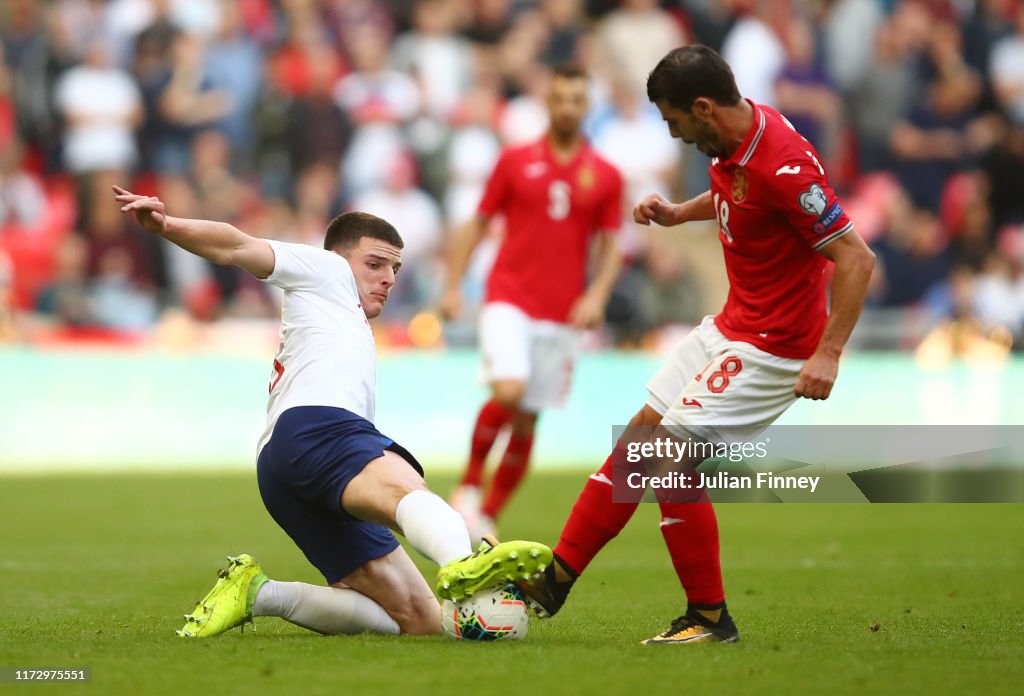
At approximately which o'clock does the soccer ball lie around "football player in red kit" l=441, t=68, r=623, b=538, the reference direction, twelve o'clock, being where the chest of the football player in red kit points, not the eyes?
The soccer ball is roughly at 12 o'clock from the football player in red kit.

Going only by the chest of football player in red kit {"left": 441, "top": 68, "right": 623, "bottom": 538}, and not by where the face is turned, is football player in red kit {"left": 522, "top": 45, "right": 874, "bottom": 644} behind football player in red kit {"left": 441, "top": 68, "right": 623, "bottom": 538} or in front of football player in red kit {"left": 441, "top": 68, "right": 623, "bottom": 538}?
in front

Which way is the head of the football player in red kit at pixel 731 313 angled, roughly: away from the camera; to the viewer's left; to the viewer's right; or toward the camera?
to the viewer's left

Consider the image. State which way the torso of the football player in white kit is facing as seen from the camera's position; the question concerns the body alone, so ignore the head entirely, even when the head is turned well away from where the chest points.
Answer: to the viewer's right

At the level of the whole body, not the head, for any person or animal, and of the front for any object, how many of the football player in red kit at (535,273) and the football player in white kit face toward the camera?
1

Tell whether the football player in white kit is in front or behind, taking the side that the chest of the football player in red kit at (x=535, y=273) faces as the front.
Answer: in front

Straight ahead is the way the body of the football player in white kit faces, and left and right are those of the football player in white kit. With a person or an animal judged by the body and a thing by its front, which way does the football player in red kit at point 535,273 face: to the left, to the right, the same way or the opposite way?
to the right

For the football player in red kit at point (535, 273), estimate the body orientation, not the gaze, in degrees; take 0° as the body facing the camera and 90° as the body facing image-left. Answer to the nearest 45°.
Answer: approximately 0°

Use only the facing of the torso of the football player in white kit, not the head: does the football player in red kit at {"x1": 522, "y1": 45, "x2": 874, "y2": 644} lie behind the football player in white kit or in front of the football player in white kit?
in front

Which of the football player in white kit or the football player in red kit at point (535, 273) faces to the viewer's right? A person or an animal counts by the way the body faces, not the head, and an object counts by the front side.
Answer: the football player in white kit
